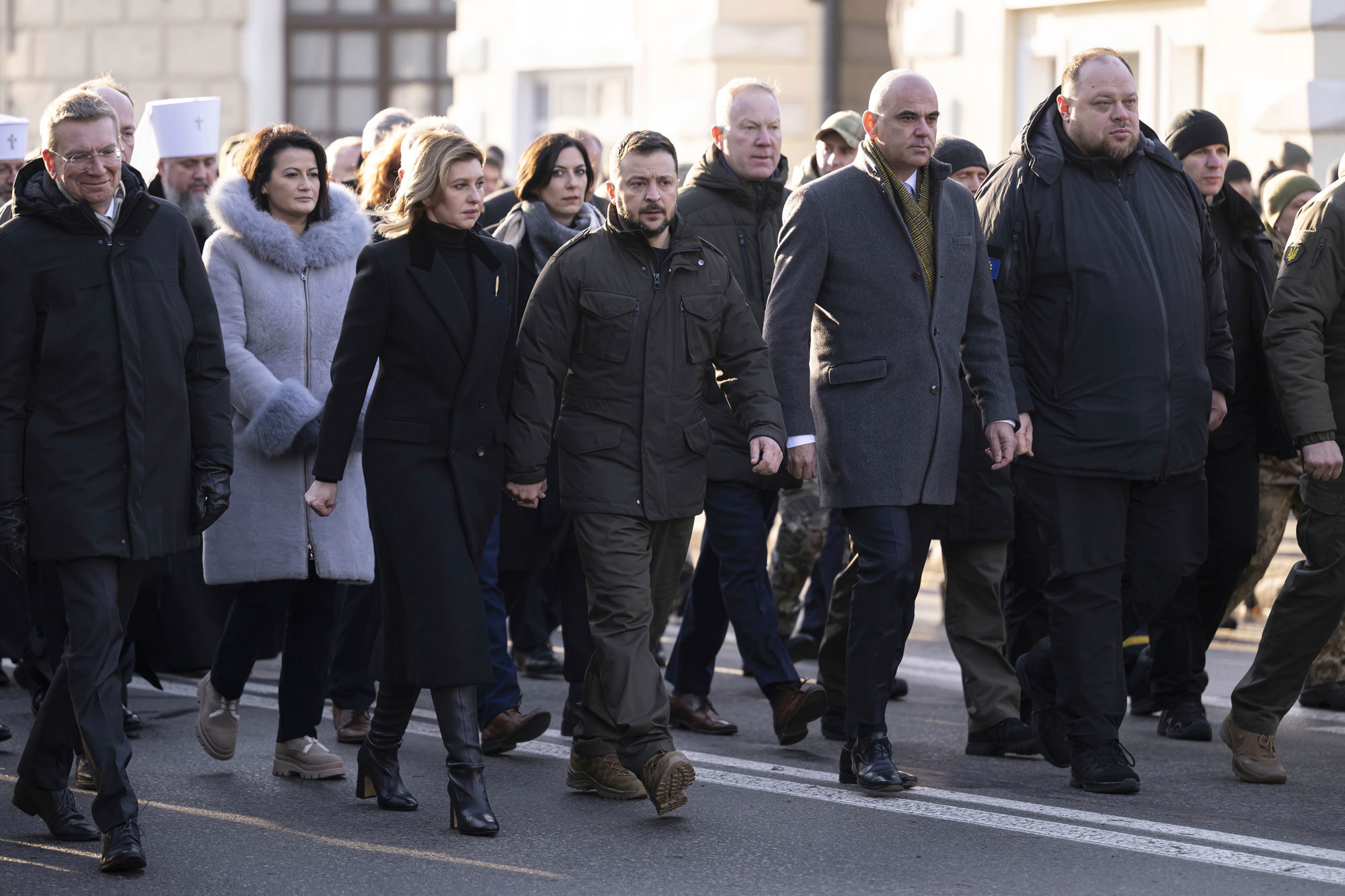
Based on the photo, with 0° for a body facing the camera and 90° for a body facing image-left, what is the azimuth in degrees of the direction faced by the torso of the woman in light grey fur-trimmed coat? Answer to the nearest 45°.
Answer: approximately 315°

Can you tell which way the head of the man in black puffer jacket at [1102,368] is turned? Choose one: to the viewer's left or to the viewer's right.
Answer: to the viewer's right

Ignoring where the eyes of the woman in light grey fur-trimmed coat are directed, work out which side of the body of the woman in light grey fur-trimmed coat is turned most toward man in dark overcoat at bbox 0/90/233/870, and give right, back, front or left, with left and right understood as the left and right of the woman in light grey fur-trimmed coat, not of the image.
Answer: right

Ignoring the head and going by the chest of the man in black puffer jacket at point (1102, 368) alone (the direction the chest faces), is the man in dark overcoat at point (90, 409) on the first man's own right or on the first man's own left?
on the first man's own right

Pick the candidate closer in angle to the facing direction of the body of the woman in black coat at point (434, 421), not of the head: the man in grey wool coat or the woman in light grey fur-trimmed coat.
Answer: the man in grey wool coat

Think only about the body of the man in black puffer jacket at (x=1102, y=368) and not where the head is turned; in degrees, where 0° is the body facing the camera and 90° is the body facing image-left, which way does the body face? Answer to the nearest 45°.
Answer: approximately 315°
